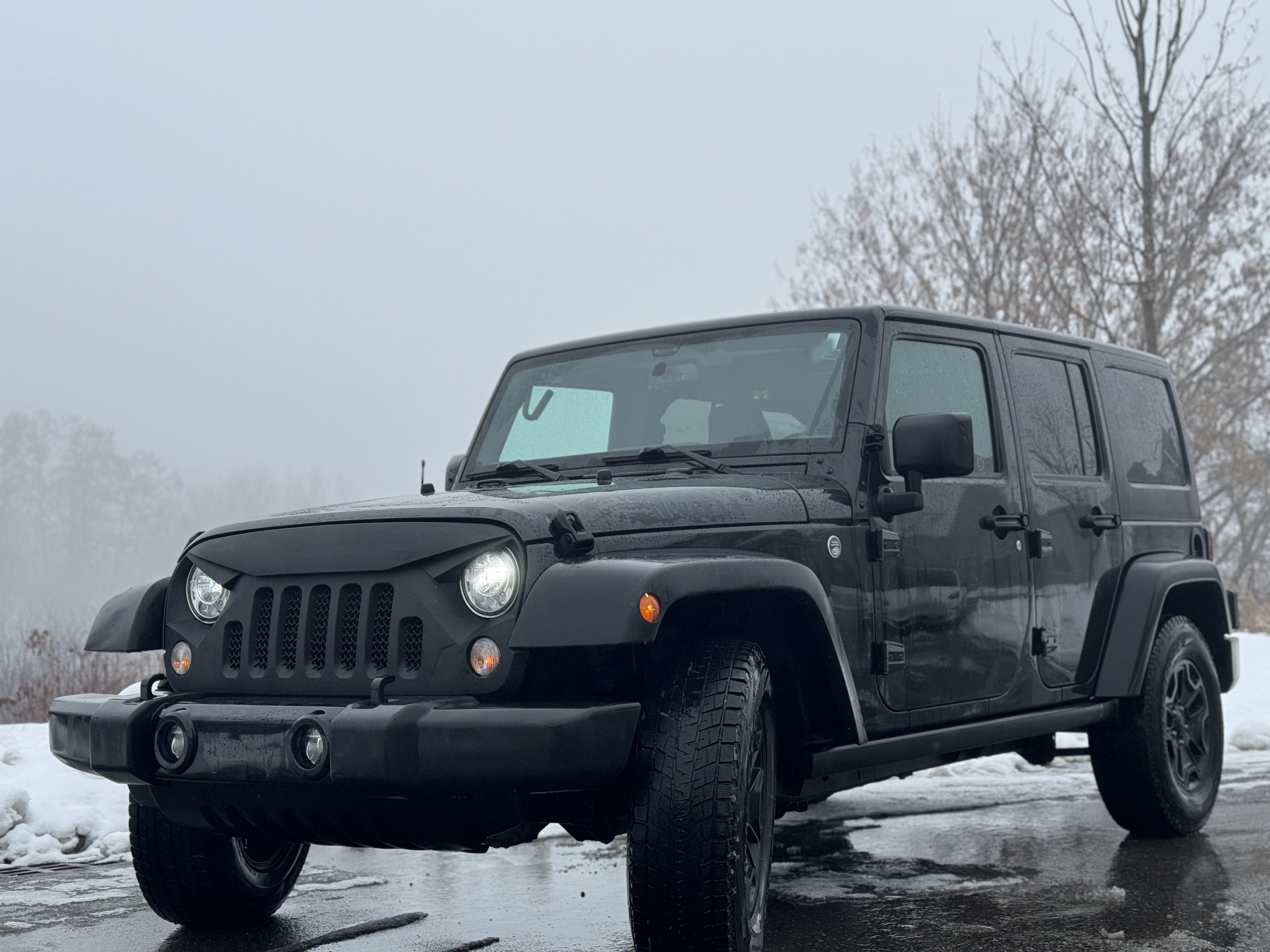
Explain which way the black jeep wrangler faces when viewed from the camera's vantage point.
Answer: facing the viewer and to the left of the viewer
